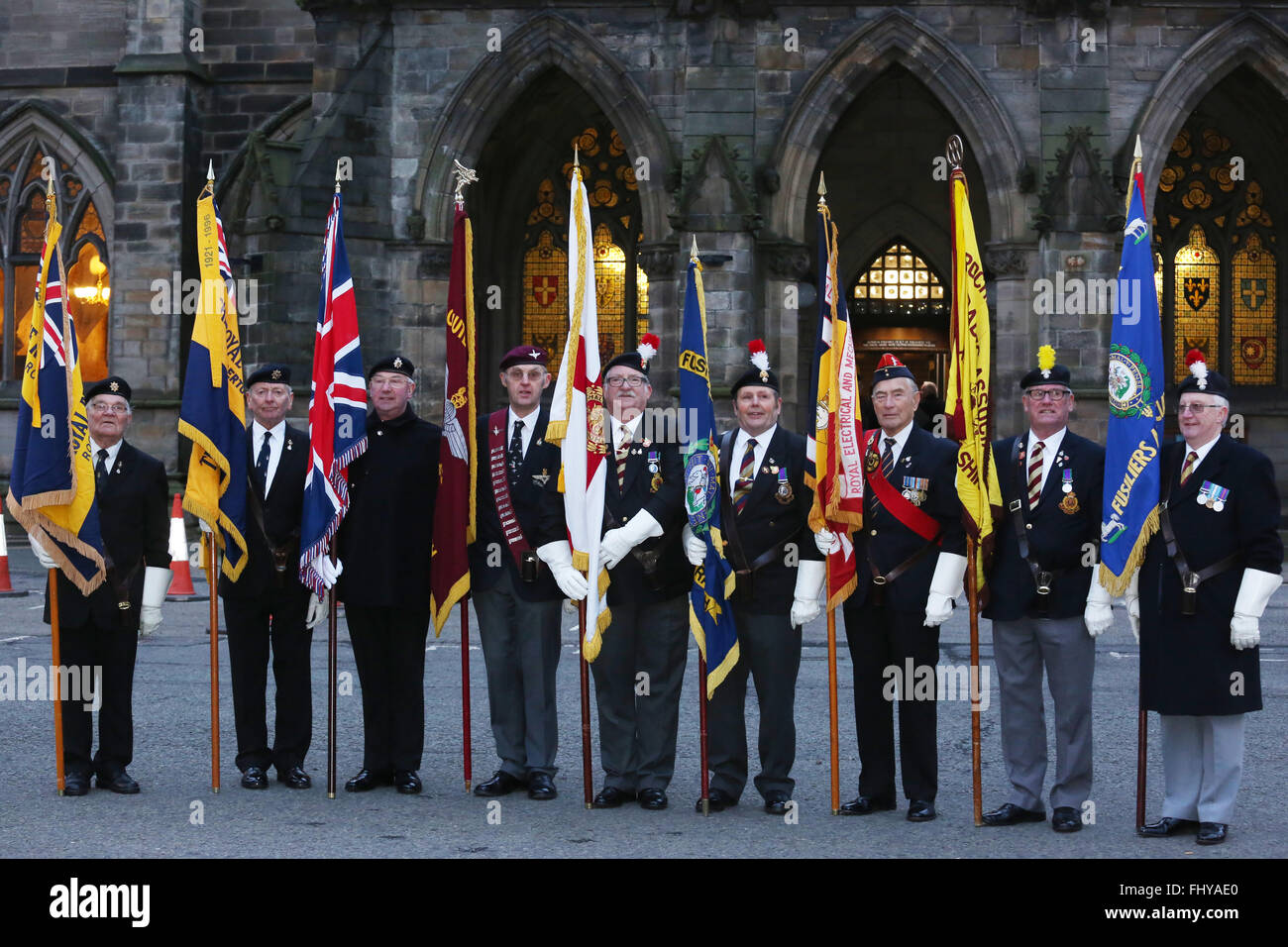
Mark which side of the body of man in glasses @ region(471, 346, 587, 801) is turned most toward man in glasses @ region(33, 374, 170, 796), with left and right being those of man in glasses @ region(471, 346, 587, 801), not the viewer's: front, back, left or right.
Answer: right

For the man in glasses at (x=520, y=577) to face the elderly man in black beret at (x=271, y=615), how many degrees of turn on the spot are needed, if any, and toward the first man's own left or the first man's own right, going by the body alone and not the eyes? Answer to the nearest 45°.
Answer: approximately 90° to the first man's own right

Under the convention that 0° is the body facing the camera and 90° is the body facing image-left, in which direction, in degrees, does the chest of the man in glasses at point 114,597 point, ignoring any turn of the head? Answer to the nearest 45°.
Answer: approximately 0°

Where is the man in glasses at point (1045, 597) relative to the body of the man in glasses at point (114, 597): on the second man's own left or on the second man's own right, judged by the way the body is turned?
on the second man's own left

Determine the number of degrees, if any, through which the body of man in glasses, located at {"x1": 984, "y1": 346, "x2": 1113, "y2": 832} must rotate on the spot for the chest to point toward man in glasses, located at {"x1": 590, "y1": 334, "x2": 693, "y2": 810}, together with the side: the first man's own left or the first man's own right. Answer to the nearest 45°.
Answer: approximately 90° to the first man's own right

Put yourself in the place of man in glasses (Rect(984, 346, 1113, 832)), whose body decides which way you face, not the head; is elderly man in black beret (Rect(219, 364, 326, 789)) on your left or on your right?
on your right

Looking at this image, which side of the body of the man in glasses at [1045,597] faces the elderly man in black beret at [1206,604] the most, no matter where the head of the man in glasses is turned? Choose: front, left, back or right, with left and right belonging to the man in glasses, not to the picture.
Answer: left

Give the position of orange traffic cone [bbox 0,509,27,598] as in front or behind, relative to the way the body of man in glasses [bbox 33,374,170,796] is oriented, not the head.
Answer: behind

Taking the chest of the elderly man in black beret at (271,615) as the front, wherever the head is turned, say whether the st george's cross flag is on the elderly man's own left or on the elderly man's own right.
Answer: on the elderly man's own left

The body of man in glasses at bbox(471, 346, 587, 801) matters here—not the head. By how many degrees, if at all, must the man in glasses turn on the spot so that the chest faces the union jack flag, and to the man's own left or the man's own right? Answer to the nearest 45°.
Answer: approximately 90° to the man's own right

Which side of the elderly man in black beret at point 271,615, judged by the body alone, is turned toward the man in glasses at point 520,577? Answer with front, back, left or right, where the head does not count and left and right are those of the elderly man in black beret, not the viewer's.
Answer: left

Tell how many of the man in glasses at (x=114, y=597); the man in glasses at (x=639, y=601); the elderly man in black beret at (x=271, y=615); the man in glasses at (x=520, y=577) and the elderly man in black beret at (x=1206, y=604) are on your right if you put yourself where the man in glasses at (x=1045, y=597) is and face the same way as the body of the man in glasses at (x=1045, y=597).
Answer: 4

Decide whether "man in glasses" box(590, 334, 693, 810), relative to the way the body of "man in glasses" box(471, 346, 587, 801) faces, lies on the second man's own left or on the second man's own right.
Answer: on the second man's own left
